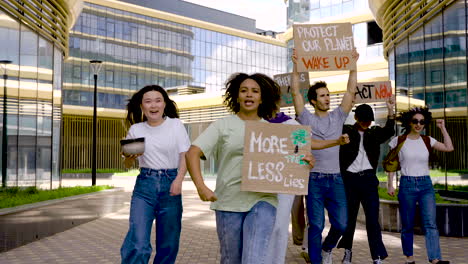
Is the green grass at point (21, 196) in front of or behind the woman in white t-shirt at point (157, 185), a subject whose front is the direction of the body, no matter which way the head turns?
behind

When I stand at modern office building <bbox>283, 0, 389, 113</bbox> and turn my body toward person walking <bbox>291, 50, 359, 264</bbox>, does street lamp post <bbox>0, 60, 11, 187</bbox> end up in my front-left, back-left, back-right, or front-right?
front-right

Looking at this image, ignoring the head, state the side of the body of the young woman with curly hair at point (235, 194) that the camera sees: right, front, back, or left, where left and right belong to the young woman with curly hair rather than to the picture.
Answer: front

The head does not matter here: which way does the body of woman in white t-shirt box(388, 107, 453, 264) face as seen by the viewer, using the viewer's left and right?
facing the viewer

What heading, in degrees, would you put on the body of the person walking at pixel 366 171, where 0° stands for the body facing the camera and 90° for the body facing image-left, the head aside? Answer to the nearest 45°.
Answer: approximately 0°

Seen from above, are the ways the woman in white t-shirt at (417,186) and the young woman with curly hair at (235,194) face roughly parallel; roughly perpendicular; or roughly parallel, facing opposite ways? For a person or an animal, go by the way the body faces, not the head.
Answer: roughly parallel

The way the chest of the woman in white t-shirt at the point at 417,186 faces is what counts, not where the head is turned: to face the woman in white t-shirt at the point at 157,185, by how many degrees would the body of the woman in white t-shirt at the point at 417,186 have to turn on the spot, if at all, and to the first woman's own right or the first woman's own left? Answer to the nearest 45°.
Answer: approximately 45° to the first woman's own right

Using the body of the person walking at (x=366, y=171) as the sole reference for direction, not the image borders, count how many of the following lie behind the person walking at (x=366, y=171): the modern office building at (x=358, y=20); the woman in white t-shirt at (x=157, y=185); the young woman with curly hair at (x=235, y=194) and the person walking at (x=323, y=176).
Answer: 1

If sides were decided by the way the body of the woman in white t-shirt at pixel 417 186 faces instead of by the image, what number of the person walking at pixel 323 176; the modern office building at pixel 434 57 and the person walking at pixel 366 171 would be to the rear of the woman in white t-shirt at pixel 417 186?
1

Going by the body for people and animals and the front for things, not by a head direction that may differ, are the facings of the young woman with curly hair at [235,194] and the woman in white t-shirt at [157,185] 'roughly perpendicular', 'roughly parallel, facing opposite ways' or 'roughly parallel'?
roughly parallel

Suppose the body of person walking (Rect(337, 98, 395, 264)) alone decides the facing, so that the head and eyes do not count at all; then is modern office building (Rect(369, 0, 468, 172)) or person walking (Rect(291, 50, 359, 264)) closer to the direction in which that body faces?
the person walking

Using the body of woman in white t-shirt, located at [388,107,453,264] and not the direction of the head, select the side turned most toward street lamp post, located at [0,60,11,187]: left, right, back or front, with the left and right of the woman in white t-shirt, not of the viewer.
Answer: right

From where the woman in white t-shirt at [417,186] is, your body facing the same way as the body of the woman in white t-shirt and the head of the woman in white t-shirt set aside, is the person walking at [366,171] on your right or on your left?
on your right
